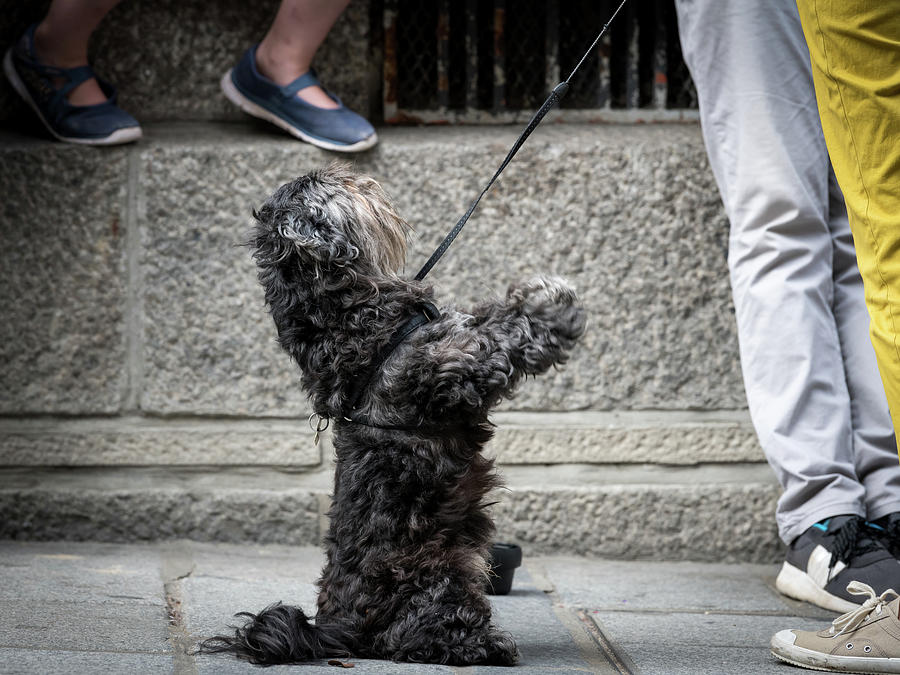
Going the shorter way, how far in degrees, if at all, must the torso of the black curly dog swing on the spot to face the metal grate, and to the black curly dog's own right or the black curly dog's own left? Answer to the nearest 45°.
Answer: approximately 90° to the black curly dog's own left

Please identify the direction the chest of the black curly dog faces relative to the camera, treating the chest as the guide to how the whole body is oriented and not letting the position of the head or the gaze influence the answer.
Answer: to the viewer's right
